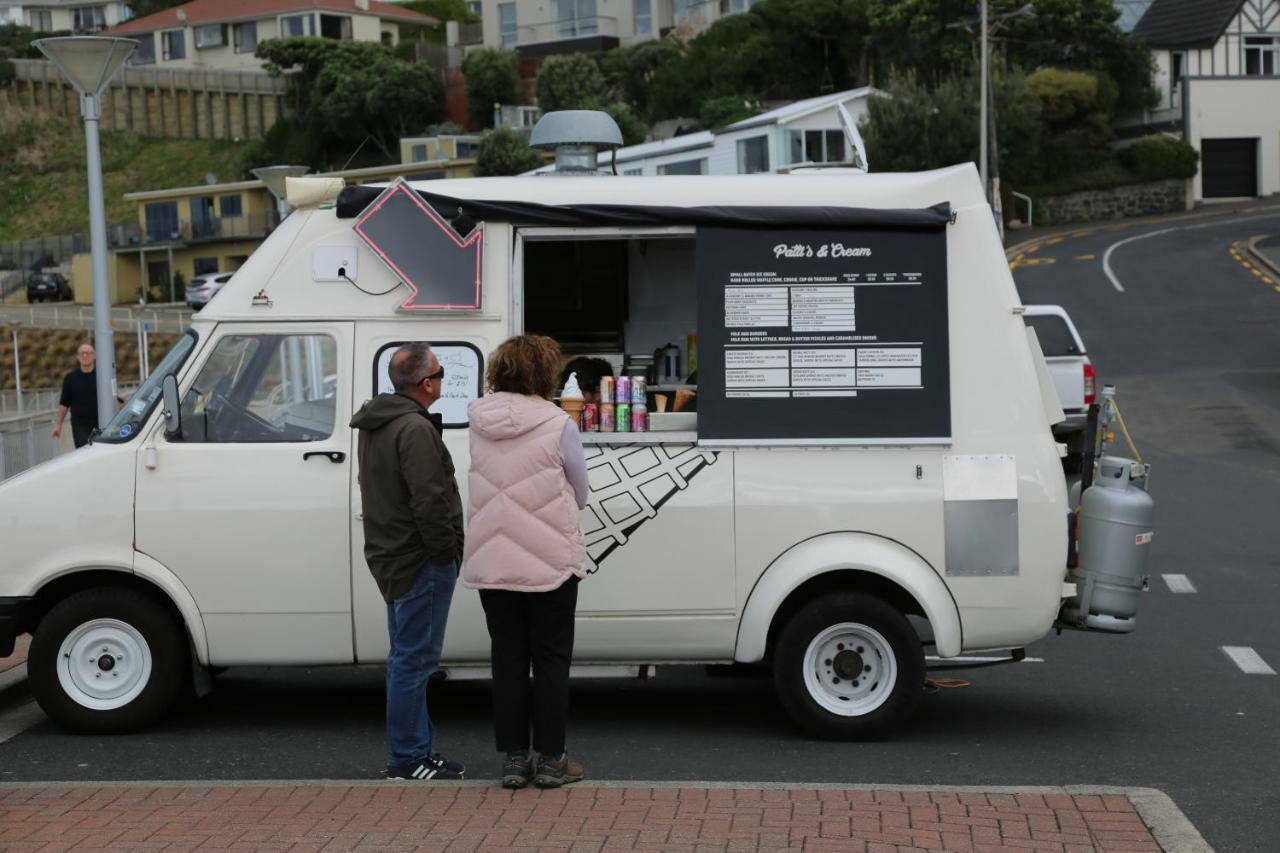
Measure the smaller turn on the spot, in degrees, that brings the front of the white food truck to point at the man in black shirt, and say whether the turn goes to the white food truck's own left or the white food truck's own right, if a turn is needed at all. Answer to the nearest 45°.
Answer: approximately 45° to the white food truck's own right

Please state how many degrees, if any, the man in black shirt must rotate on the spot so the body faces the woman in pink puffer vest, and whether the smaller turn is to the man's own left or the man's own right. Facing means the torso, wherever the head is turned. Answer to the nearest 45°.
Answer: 0° — they already face them

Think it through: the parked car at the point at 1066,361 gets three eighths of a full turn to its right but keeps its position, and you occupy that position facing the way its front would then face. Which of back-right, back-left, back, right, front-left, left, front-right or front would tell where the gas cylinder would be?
front-right

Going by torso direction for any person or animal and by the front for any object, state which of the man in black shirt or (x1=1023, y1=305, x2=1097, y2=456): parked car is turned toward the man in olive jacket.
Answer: the man in black shirt

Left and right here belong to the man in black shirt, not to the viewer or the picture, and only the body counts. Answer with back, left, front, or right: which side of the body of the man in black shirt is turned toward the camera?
front

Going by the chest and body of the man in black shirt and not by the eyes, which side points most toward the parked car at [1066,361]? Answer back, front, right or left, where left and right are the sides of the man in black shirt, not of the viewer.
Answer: left

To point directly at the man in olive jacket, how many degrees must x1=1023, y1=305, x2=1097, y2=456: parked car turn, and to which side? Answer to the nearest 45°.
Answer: approximately 180°

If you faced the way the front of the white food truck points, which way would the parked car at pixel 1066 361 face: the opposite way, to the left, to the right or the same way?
to the right

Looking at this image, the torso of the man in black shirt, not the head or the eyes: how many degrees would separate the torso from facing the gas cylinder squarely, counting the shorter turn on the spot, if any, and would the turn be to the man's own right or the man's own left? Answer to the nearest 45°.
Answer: approximately 45° to the man's own left

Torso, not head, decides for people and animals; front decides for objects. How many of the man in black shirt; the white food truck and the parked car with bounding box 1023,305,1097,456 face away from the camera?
1

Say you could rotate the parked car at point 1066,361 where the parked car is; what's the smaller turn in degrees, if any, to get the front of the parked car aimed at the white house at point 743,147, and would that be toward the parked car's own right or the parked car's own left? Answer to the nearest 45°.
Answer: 0° — it already faces it

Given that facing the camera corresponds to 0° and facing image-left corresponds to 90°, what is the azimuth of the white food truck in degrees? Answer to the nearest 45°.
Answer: approximately 90°

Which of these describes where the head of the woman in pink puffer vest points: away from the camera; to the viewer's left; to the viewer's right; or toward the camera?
away from the camera

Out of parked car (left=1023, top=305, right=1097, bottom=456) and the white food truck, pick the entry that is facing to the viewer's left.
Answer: the white food truck

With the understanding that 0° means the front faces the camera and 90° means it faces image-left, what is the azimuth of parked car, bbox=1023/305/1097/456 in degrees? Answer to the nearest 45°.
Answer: approximately 180°

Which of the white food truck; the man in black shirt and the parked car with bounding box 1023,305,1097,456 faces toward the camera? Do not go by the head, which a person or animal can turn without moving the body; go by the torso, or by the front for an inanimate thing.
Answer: the man in black shirt

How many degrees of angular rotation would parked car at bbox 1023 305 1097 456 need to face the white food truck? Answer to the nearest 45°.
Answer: approximately 180°

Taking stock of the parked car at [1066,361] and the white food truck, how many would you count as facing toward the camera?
0
